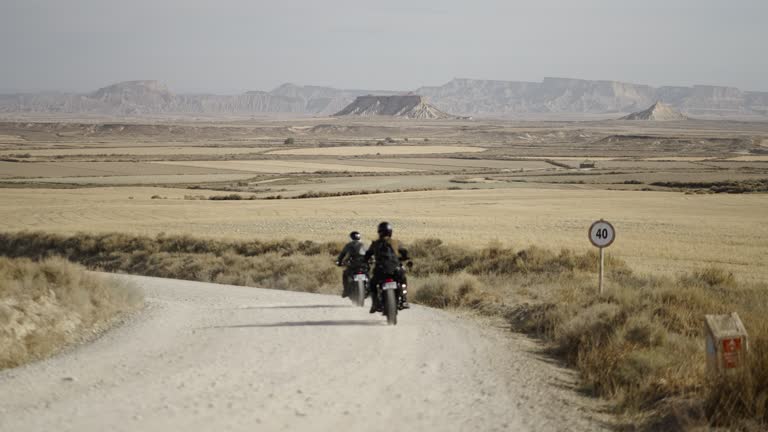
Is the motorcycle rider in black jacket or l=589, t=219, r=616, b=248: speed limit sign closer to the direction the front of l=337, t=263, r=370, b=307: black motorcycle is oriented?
the speed limit sign

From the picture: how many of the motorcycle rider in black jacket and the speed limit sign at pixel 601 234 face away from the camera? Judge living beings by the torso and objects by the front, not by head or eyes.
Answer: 1

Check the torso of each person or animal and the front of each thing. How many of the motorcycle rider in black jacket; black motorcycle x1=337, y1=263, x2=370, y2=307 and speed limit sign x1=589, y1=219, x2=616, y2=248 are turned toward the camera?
1

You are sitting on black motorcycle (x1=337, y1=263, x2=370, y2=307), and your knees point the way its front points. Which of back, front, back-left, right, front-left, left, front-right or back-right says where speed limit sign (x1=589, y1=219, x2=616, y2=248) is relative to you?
right

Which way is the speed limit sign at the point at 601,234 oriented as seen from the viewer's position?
toward the camera

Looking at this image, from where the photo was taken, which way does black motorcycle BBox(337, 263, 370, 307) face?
away from the camera

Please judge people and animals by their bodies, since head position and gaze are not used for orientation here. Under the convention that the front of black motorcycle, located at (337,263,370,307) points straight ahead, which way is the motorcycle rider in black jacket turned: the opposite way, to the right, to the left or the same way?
the same way

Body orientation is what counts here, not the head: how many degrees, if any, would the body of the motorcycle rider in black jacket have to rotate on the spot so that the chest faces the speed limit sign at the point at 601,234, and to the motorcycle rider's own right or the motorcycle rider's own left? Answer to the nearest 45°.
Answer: approximately 45° to the motorcycle rider's own right

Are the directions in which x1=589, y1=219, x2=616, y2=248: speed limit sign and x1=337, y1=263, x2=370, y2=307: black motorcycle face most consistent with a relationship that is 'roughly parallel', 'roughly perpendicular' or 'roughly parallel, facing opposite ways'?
roughly parallel, facing opposite ways

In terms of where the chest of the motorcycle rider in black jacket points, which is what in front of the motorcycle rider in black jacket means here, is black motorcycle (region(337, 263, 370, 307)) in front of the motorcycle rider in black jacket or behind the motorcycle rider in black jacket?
in front

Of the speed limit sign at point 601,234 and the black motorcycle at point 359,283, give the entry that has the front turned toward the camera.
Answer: the speed limit sign

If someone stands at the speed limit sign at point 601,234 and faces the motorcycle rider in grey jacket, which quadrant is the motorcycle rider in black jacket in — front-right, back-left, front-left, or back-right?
front-left

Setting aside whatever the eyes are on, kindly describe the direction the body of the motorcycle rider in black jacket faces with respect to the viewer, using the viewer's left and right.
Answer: facing away from the viewer

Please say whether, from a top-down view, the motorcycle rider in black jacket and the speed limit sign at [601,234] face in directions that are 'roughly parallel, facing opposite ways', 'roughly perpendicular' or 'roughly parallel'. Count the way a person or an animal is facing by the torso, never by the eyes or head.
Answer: roughly parallel, facing opposite ways
